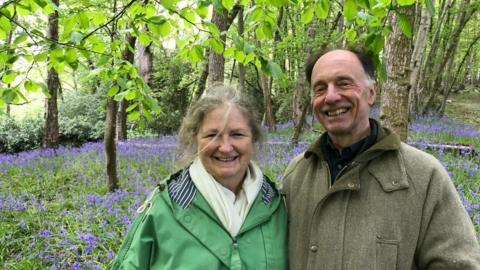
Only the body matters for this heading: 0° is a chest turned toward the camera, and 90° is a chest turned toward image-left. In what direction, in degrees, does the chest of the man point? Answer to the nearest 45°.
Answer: approximately 45°

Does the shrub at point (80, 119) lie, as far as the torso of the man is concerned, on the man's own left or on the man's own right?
on the man's own right

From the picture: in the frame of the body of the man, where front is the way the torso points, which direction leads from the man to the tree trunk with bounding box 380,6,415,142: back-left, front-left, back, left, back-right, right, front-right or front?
back-right

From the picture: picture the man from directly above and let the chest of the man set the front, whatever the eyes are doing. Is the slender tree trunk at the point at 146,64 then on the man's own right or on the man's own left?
on the man's own right

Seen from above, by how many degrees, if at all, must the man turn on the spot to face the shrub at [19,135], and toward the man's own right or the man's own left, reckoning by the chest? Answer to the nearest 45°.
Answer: approximately 90° to the man's own right

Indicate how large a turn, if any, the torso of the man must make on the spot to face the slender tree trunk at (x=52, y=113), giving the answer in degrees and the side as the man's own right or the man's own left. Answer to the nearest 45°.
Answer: approximately 90° to the man's own right

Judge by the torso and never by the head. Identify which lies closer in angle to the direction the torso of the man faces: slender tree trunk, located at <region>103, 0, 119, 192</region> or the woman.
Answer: the woman

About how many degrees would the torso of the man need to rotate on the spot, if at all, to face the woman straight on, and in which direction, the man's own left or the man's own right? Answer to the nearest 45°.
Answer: approximately 45° to the man's own right

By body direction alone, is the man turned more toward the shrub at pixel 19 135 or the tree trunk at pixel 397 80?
the shrub
